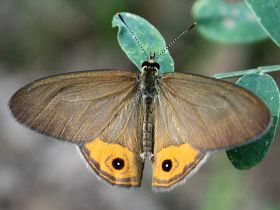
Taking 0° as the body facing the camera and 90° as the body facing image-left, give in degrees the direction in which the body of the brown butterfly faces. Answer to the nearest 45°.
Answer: approximately 180°

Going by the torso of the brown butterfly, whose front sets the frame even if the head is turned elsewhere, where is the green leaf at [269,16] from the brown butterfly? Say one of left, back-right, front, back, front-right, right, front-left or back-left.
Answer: right

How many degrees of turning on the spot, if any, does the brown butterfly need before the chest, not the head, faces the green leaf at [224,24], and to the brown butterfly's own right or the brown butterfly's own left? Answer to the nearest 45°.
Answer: approximately 45° to the brown butterfly's own right
